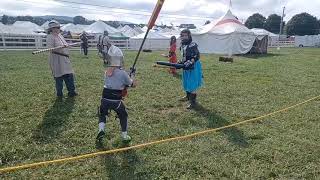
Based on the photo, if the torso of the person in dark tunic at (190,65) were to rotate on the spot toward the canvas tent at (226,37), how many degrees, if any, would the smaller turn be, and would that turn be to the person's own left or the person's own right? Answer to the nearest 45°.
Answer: approximately 135° to the person's own right

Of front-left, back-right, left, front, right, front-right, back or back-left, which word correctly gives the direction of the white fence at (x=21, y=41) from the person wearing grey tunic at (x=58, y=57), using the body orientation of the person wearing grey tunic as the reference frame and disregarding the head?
back-left

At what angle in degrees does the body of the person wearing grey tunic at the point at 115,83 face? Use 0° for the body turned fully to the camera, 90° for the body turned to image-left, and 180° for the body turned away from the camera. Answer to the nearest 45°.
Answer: approximately 225°

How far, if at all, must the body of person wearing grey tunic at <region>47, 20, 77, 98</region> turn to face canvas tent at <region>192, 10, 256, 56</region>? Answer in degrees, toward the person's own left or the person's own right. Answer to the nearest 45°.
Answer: approximately 90° to the person's own left

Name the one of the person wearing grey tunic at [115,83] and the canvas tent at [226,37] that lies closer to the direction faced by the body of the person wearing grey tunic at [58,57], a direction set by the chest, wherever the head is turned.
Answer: the person wearing grey tunic

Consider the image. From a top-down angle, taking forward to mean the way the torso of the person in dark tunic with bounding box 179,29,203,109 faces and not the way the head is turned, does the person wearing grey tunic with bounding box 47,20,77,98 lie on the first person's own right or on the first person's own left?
on the first person's own right

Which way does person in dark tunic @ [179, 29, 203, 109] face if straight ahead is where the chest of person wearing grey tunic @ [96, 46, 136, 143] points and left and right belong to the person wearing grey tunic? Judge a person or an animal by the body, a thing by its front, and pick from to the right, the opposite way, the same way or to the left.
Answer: the opposite way

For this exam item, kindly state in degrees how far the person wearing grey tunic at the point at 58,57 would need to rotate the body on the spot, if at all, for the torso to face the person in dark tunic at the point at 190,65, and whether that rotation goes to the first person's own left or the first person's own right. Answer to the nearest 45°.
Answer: approximately 45° to the first person's own left

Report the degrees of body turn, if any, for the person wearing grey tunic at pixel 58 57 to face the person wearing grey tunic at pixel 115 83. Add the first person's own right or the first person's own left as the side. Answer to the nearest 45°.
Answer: approximately 45° to the first person's own right

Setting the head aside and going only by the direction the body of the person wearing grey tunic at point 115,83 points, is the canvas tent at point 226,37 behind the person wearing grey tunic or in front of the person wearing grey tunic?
in front
